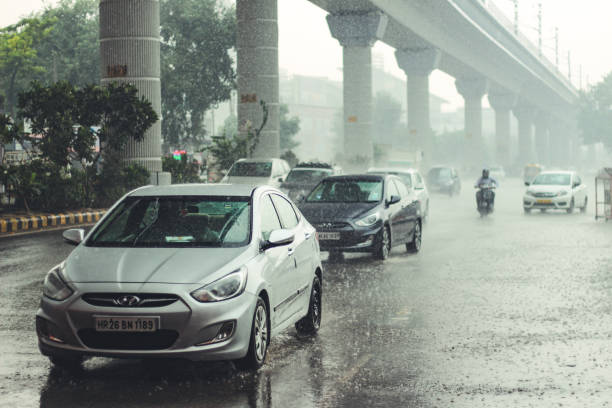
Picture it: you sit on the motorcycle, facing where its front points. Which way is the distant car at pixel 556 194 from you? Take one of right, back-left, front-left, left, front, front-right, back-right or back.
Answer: back-left

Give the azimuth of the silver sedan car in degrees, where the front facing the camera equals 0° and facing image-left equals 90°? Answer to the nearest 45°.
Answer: approximately 45°

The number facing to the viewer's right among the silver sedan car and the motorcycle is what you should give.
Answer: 0

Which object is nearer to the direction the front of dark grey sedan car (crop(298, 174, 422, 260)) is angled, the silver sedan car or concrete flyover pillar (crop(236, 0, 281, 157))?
the silver sedan car

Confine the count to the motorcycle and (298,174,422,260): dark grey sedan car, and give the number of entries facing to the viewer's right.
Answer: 0

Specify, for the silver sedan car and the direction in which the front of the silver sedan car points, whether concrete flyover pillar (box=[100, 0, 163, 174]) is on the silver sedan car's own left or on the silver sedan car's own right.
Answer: on the silver sedan car's own right

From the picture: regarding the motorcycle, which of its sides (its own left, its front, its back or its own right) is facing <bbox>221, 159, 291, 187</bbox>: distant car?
right

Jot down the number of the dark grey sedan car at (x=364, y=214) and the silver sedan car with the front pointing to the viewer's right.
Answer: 0

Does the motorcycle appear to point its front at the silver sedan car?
yes

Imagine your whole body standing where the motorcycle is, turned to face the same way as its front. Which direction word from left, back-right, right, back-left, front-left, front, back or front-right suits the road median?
front-right

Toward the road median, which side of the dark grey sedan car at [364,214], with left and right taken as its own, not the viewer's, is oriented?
right

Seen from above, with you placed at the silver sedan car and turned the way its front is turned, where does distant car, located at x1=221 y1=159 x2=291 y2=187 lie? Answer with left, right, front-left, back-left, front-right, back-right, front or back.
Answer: back-right

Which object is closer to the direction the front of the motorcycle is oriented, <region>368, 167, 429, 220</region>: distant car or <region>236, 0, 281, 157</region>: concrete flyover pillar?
the distant car
